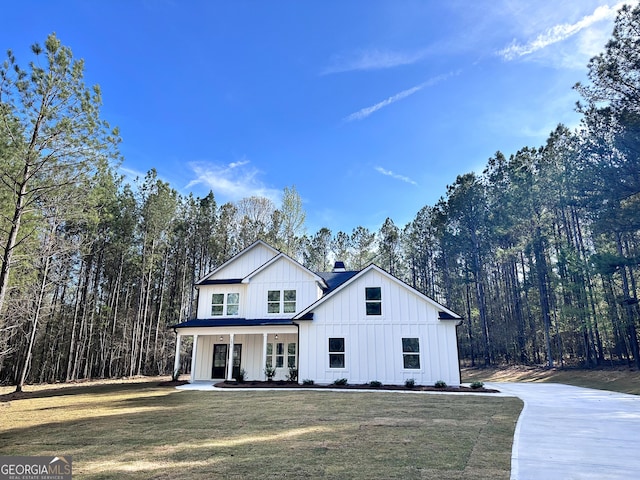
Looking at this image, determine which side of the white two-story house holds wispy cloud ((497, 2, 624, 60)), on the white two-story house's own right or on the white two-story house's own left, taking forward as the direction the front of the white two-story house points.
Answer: on the white two-story house's own left

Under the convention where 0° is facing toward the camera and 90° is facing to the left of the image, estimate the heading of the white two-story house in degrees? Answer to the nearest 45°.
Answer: approximately 0°

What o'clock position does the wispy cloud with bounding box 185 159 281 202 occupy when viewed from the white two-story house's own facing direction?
The wispy cloud is roughly at 5 o'clock from the white two-story house.
